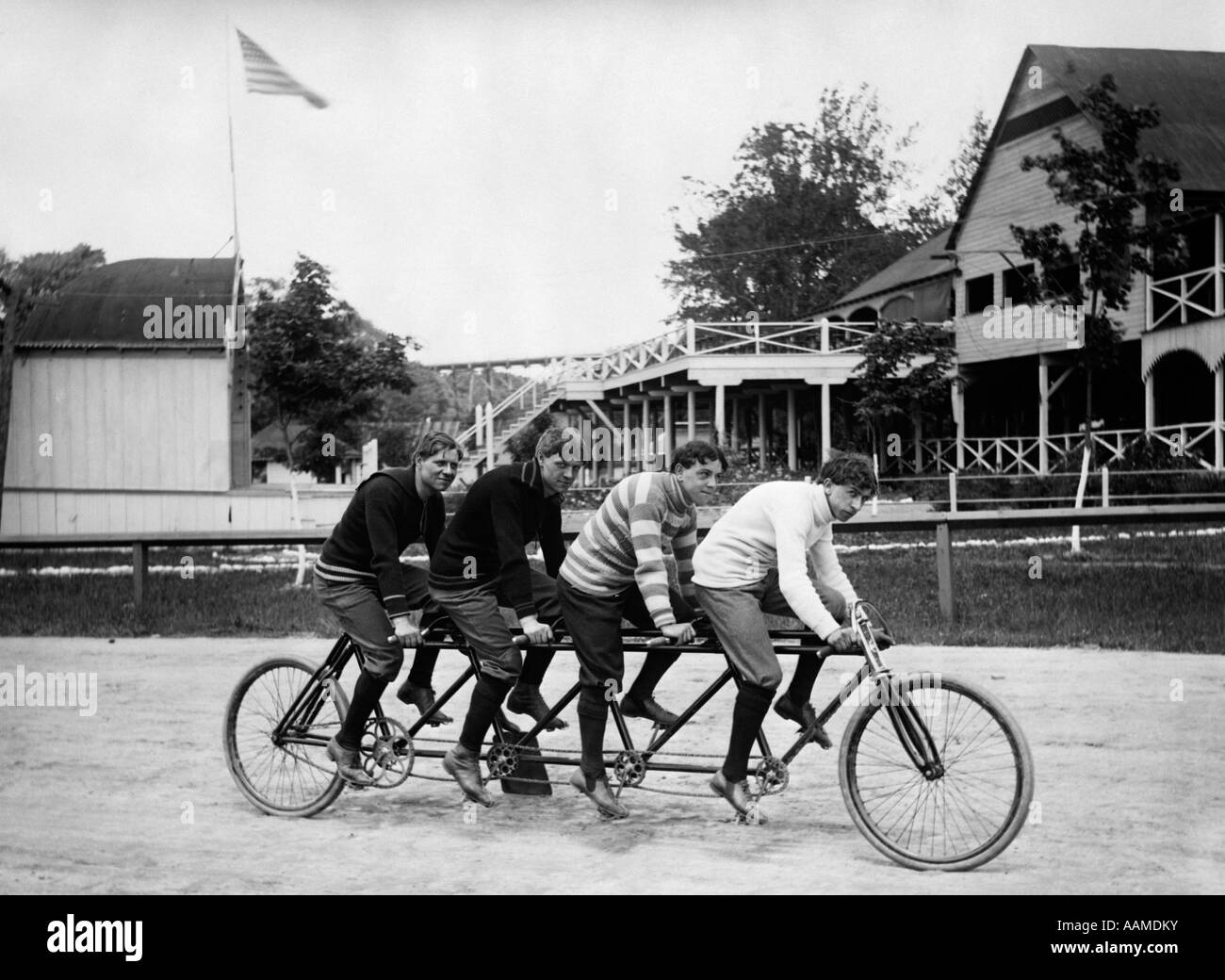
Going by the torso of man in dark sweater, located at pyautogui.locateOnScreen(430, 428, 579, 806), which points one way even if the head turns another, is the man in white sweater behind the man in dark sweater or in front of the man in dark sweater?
in front

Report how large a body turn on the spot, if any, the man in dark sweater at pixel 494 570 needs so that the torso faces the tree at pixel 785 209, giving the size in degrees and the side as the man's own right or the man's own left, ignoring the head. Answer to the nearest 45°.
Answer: approximately 90° to the man's own left

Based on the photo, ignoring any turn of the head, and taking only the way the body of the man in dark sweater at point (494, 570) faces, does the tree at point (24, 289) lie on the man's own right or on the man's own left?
on the man's own left

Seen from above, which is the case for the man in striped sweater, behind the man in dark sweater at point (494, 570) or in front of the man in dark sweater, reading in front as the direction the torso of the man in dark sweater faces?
in front

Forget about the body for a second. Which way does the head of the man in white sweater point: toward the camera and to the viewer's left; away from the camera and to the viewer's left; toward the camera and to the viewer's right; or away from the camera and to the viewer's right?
toward the camera and to the viewer's right

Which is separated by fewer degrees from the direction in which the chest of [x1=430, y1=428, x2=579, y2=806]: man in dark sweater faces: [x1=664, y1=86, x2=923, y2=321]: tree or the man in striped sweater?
the man in striped sweater

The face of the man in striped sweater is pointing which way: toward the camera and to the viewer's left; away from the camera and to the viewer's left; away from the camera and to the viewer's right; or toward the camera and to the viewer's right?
toward the camera and to the viewer's right

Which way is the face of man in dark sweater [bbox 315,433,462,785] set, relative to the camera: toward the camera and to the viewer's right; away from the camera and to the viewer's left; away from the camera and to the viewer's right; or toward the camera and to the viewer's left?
toward the camera and to the viewer's right

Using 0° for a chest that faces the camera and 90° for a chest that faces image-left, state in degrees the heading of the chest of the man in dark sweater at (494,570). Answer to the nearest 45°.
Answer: approximately 270°

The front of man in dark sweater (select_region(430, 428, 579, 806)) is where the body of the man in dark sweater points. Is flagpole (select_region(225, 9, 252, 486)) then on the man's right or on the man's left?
on the man's left

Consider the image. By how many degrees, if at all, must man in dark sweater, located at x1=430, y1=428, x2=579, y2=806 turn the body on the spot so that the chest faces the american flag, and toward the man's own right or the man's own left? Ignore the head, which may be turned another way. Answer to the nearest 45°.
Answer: approximately 90° to the man's own left

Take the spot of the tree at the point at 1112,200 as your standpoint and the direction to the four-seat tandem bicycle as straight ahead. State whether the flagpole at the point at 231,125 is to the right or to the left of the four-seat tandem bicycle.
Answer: right

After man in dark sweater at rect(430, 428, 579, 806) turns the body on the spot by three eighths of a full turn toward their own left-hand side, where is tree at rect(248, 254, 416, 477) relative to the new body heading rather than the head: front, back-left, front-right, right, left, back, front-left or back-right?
front-right

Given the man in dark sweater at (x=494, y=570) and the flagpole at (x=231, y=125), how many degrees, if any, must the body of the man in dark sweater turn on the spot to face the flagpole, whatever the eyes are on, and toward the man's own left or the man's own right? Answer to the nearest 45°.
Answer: approximately 90° to the man's own left
